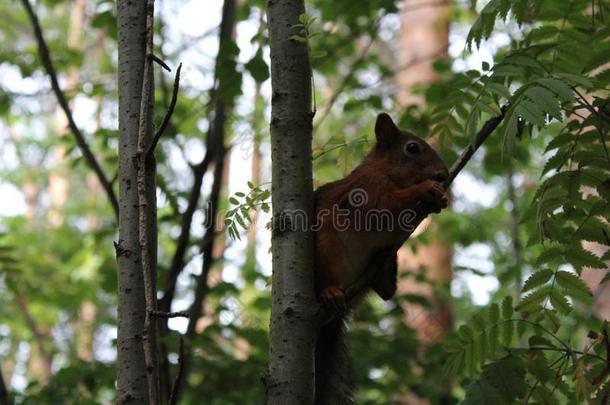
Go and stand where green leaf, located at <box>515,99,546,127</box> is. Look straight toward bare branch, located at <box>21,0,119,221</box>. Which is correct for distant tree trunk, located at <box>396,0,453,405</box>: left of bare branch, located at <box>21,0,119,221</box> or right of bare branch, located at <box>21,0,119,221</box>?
right

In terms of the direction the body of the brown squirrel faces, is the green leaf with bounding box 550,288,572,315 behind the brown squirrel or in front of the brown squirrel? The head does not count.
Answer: in front

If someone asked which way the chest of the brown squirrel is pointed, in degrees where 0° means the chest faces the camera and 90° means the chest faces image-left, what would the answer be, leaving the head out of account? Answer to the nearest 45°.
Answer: approximately 270°

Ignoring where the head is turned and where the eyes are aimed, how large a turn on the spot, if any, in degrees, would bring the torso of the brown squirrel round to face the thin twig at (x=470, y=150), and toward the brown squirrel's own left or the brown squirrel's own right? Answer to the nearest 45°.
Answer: approximately 45° to the brown squirrel's own right

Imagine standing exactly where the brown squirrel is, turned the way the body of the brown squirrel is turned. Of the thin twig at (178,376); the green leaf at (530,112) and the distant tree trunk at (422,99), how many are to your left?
1

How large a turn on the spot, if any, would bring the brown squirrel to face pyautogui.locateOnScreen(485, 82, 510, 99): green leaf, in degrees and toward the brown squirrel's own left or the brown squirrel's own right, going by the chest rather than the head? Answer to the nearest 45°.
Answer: approximately 45° to the brown squirrel's own right

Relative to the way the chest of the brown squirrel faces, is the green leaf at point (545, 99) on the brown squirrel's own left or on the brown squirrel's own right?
on the brown squirrel's own right

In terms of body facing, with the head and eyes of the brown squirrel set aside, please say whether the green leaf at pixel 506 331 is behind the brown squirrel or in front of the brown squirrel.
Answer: in front

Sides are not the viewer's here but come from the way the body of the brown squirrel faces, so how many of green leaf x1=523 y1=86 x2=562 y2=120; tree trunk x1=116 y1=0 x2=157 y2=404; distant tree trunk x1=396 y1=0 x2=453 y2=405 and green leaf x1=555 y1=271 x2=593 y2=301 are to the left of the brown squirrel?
1

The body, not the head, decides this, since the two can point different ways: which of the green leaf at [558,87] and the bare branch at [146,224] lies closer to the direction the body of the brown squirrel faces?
the green leaf
